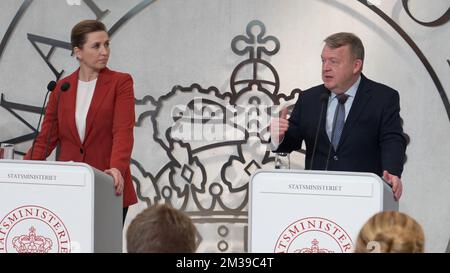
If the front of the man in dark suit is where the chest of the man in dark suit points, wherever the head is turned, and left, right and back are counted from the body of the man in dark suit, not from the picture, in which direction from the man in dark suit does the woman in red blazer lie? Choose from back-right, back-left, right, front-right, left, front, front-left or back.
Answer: front-right

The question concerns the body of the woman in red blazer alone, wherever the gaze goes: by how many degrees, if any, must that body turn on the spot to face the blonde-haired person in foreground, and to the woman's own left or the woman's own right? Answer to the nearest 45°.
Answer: approximately 45° to the woman's own left

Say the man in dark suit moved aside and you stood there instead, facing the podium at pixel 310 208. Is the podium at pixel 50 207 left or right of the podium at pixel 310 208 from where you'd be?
right

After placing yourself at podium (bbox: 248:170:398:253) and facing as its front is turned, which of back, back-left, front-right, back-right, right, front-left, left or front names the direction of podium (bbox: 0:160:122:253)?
right

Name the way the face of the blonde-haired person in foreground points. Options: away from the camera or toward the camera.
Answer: away from the camera

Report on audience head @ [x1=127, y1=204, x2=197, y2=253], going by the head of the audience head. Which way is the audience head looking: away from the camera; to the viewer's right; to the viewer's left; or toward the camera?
away from the camera

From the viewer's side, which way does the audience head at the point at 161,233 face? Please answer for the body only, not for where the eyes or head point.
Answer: away from the camera

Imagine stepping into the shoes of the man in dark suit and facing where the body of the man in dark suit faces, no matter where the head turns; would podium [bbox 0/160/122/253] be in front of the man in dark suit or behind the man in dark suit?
in front

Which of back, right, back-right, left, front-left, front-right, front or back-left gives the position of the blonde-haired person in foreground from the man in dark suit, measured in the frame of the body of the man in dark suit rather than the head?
front-left

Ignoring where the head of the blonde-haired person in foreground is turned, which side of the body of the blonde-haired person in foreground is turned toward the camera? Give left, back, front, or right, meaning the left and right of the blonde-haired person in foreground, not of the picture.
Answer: back

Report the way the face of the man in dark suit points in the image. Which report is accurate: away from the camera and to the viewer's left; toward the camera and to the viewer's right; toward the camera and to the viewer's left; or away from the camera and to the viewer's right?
toward the camera and to the viewer's left

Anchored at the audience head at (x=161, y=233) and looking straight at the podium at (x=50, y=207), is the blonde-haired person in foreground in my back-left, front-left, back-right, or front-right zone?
back-right

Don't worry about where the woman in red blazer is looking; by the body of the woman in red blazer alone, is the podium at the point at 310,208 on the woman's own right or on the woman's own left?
on the woman's own left

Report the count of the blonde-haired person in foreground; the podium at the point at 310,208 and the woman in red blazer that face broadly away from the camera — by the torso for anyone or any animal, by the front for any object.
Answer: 1

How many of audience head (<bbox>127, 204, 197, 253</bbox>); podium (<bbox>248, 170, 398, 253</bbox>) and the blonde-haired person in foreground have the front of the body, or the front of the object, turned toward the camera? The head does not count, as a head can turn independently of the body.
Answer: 1

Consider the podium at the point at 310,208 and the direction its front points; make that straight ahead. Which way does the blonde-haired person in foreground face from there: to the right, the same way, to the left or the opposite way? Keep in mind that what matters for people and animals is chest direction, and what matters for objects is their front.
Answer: the opposite way
